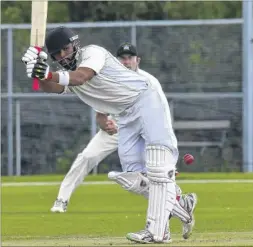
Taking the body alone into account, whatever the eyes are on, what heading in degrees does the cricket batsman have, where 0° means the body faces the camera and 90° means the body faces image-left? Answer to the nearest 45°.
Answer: approximately 45°
